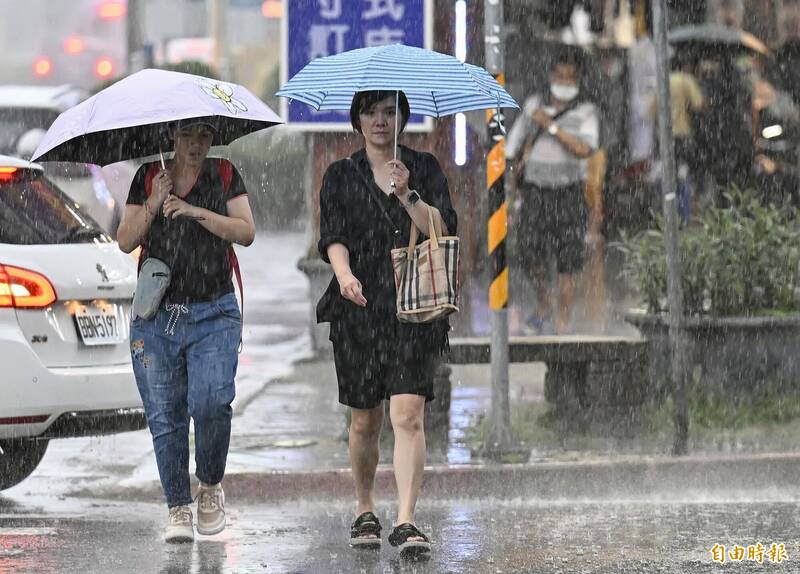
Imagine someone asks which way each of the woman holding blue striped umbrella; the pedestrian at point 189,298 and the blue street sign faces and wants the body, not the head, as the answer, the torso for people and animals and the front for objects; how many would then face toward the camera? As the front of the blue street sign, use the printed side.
3

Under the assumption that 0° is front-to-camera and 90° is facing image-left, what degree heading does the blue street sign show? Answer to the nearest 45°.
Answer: approximately 0°

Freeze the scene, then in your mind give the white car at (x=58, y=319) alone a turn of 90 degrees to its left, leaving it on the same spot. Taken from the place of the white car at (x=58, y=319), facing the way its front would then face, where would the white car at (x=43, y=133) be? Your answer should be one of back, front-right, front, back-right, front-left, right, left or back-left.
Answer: back-right

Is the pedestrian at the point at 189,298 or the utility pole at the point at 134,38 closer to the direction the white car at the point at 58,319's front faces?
the utility pole

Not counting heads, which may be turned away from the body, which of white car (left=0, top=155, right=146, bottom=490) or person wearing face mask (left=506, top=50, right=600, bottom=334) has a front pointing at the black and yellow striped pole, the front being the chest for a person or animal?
the person wearing face mask

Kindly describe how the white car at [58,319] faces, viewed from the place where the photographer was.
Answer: facing away from the viewer and to the left of the viewer

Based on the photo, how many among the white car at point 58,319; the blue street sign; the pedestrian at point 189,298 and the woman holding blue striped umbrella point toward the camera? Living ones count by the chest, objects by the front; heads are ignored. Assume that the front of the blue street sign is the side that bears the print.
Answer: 3

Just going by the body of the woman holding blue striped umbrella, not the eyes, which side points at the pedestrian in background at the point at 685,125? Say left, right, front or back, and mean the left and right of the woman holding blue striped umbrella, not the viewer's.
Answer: back

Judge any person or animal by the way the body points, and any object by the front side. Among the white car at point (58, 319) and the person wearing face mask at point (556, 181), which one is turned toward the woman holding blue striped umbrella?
the person wearing face mask

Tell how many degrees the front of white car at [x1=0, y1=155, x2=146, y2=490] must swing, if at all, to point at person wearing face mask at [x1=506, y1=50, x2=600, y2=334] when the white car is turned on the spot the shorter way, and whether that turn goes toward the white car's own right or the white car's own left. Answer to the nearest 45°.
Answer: approximately 90° to the white car's own right

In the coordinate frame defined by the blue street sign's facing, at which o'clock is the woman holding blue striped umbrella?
The woman holding blue striped umbrella is roughly at 12 o'clock from the blue street sign.
